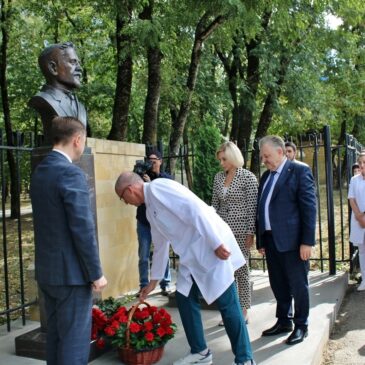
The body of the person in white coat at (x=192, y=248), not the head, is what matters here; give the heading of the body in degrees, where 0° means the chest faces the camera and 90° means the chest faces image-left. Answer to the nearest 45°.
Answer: approximately 90°

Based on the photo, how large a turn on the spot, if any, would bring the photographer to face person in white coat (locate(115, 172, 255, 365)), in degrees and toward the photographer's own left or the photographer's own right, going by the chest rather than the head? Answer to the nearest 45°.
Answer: approximately 45° to the photographer's own left

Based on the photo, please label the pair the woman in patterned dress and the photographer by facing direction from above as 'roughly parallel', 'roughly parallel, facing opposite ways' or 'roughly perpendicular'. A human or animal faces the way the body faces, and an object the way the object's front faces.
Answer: roughly parallel

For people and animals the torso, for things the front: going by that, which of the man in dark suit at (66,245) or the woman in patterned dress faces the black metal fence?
the man in dark suit

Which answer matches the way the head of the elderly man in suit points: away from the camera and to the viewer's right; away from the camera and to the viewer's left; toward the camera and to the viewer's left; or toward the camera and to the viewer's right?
toward the camera and to the viewer's left

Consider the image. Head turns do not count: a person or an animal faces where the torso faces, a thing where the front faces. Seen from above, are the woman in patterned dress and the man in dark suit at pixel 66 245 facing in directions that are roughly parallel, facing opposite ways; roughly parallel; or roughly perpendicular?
roughly parallel, facing opposite ways

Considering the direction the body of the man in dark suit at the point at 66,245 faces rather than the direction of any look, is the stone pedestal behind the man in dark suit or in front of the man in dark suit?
in front

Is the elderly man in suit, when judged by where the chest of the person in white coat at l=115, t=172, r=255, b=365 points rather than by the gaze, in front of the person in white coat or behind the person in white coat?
behind

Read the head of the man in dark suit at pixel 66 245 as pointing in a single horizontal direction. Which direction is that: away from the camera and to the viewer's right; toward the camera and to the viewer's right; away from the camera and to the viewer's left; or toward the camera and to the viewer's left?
away from the camera and to the viewer's right

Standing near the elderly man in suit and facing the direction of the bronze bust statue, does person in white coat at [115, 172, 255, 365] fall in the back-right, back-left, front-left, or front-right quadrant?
front-left

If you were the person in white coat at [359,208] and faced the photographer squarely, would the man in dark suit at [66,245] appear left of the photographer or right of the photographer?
left

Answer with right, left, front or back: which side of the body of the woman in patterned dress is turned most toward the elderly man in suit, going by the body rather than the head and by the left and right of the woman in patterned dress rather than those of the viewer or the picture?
left

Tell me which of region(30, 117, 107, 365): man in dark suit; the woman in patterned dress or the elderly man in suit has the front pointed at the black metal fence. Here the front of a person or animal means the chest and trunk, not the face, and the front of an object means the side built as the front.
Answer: the man in dark suit
